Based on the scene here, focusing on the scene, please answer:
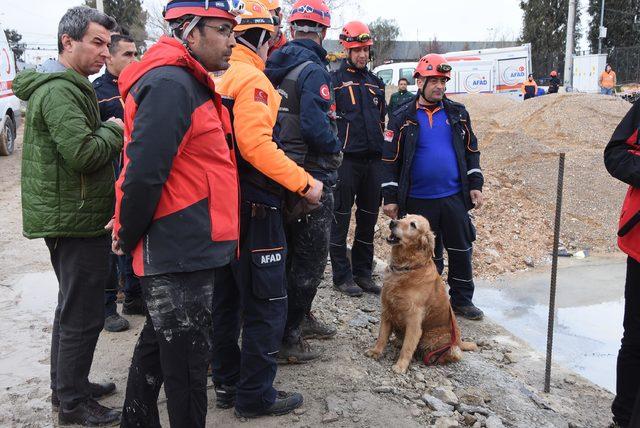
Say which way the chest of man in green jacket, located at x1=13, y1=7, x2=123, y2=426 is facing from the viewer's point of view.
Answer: to the viewer's right

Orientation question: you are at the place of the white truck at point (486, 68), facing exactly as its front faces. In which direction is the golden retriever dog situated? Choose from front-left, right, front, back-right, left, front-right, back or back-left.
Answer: left

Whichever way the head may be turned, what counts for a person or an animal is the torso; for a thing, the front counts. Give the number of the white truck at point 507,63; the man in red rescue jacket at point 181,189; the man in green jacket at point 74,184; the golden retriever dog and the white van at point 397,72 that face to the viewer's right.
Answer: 2

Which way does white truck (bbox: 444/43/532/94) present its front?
to the viewer's left

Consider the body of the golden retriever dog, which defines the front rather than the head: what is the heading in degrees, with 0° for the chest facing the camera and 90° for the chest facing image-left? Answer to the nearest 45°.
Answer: approximately 45°

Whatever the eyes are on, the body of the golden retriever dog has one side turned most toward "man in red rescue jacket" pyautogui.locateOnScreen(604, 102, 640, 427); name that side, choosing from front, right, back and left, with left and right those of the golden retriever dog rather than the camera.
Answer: left

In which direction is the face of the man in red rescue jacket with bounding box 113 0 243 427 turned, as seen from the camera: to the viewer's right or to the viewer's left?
to the viewer's right

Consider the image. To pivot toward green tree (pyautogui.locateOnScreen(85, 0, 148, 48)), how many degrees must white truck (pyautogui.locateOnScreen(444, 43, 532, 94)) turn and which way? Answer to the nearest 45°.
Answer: approximately 45° to its right

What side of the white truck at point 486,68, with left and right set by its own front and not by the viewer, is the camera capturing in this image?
left

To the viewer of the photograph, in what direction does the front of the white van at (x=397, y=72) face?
facing to the left of the viewer

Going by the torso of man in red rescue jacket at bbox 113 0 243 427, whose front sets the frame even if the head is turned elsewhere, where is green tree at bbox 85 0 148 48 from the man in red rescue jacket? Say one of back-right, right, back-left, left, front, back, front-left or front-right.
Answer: left

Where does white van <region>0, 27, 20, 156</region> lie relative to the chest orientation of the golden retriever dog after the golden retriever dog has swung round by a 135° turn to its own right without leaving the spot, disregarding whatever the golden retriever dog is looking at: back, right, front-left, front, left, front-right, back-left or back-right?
front-left
